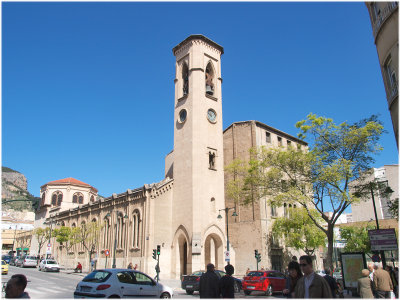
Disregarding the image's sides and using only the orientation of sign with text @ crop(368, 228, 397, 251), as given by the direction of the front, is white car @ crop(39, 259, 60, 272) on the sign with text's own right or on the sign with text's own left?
on the sign with text's own right

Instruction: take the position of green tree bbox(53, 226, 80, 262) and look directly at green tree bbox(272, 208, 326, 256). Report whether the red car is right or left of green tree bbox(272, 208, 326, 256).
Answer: right

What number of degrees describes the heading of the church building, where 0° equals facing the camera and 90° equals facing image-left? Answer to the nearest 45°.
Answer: approximately 315°

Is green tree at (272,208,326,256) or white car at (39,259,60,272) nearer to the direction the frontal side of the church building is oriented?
the green tree

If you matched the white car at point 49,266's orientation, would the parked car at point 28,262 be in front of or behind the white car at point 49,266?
behind

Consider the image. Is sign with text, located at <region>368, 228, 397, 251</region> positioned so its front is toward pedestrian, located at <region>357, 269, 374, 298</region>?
yes

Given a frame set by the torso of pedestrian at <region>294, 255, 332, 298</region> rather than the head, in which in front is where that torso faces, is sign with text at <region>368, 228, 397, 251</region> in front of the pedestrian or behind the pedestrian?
behind
